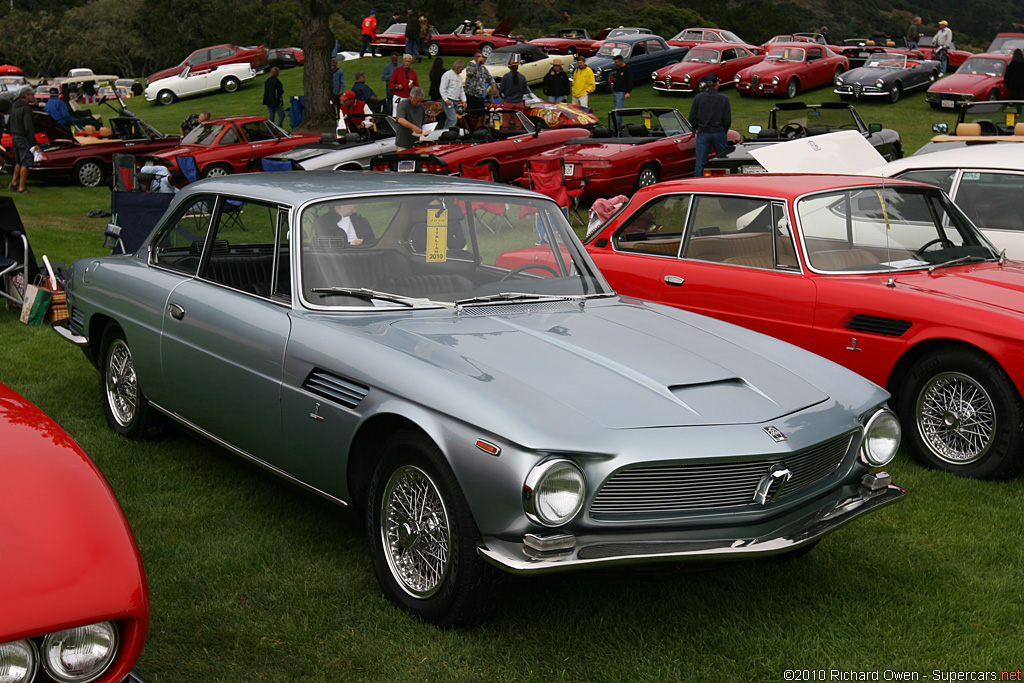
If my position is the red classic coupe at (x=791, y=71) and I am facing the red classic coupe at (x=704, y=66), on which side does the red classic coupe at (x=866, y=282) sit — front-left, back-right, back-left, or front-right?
back-left

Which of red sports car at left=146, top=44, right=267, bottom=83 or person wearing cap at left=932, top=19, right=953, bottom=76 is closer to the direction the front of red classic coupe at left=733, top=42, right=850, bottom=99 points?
the red sports car

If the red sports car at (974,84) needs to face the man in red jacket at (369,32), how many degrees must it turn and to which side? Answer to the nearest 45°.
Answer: approximately 90° to its right

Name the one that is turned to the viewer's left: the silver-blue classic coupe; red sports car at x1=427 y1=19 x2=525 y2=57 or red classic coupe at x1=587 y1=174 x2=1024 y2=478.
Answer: the red sports car

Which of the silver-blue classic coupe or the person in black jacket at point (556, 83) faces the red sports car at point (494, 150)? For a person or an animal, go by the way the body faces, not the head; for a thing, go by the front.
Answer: the person in black jacket

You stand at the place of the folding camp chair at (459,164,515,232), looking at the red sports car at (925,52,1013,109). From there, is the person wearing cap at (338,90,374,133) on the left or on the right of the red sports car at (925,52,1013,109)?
left

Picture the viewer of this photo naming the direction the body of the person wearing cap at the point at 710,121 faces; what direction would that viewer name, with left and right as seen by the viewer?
facing away from the viewer

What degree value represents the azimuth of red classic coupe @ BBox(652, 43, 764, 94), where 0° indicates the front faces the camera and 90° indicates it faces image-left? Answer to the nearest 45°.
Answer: approximately 45°

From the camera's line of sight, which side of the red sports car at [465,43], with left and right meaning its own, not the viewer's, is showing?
left
